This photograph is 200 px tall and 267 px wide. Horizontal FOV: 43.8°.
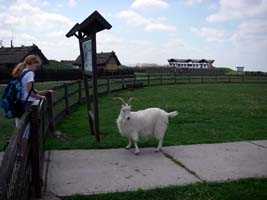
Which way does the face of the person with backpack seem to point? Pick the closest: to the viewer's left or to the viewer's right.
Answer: to the viewer's right

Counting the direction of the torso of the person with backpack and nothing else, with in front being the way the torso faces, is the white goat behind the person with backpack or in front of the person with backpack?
in front

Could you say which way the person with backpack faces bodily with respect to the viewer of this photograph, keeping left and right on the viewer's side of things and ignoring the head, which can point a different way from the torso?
facing to the right of the viewer
